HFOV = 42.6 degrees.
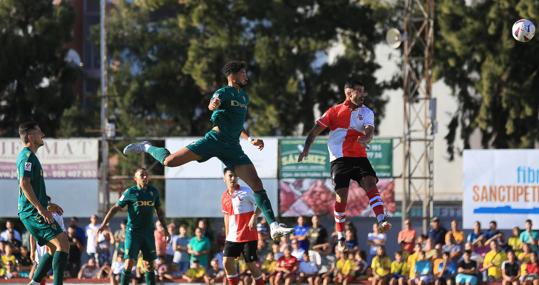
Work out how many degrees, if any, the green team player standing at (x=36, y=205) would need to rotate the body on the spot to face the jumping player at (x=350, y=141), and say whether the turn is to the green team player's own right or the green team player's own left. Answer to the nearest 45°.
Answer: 0° — they already face them

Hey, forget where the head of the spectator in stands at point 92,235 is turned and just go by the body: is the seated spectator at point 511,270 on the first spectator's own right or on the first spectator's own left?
on the first spectator's own left

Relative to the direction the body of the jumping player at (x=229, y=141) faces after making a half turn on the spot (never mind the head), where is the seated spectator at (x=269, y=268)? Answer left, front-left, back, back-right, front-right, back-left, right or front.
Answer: front-right

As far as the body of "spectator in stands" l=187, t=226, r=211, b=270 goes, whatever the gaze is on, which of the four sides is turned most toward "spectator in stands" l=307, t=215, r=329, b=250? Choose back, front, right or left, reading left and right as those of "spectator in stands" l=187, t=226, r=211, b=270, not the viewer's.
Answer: left

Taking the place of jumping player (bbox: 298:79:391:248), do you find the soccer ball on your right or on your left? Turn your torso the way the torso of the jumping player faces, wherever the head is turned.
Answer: on your left

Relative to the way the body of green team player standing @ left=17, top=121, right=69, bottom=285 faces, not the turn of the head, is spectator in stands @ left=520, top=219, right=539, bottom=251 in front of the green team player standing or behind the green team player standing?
in front

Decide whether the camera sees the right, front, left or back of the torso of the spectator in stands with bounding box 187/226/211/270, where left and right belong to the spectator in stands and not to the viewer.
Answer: front

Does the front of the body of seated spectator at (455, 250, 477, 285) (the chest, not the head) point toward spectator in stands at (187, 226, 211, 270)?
no

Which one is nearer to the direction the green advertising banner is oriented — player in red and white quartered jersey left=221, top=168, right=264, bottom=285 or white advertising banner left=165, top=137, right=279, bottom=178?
the player in red and white quartered jersey

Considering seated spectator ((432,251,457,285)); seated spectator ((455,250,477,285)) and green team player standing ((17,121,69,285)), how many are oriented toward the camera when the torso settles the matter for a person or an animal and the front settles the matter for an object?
2

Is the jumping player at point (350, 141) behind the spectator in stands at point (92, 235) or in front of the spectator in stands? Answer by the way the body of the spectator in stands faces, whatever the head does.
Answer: in front

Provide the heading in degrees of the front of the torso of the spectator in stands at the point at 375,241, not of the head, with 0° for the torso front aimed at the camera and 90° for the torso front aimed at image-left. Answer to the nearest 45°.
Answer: approximately 0°

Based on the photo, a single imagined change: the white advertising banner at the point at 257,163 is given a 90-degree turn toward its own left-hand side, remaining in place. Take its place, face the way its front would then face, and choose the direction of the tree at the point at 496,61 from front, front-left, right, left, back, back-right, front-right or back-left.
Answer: front-left

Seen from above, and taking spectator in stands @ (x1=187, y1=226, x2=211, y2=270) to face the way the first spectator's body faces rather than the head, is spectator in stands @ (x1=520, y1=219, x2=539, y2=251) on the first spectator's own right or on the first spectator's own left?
on the first spectator's own left

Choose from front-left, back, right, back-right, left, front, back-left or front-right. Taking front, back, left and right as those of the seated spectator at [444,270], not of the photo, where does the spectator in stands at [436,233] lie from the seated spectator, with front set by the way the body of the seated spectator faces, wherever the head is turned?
back

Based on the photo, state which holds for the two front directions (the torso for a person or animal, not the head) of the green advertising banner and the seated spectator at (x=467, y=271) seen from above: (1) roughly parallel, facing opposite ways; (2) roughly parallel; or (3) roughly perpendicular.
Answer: roughly parallel

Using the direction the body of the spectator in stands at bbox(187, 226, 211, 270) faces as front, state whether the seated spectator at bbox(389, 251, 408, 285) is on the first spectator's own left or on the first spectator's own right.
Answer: on the first spectator's own left

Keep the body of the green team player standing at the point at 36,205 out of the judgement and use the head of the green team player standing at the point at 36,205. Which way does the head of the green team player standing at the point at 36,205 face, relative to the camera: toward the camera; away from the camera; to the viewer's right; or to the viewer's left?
to the viewer's right

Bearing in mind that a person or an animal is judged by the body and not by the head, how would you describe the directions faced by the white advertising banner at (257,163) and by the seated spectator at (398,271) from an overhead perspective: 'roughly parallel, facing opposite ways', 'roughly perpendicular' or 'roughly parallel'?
roughly parallel
